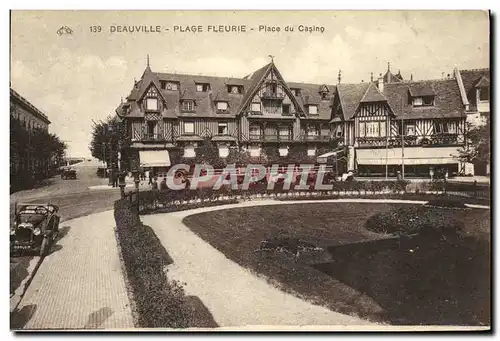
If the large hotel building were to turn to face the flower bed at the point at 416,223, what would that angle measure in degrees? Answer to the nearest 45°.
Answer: approximately 45° to its left

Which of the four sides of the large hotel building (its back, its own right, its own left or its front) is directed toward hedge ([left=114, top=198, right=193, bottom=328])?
front

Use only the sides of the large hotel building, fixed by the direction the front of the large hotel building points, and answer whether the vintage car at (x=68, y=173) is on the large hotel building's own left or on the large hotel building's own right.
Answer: on the large hotel building's own right

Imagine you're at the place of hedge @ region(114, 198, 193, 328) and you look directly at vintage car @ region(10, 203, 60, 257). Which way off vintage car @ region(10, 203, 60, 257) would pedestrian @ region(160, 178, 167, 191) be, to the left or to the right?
right

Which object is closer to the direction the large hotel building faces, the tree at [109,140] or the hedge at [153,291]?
the hedge

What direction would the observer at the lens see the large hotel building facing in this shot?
facing the viewer

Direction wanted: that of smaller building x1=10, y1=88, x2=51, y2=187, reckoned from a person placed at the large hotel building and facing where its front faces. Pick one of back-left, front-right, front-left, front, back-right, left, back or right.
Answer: front-right
